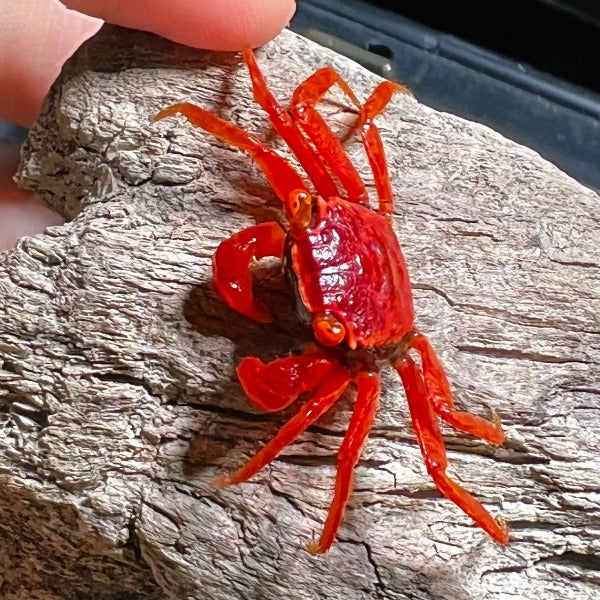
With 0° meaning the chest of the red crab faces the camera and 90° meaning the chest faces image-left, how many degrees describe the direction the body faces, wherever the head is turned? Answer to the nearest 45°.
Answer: approximately 90°
